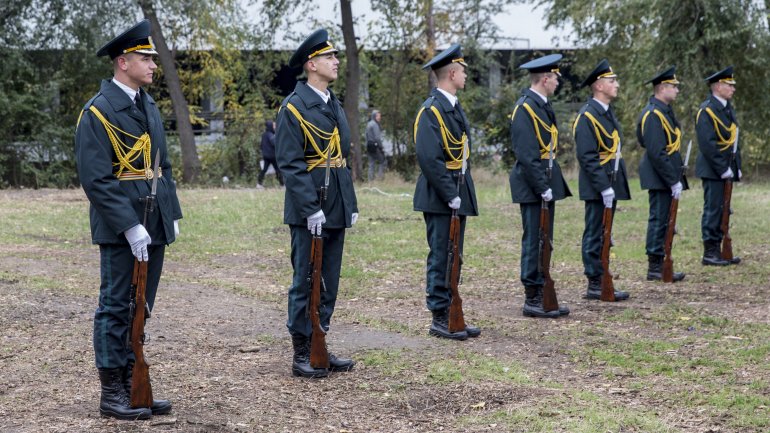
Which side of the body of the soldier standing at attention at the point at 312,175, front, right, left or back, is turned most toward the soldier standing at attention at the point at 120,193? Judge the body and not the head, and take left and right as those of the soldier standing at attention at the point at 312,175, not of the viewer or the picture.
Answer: right

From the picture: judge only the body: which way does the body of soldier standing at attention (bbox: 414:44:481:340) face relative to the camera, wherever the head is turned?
to the viewer's right

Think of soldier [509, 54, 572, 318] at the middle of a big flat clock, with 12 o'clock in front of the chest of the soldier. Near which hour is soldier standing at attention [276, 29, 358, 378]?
The soldier standing at attention is roughly at 4 o'clock from the soldier.

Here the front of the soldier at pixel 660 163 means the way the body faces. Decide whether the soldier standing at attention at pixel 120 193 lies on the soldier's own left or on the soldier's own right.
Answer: on the soldier's own right

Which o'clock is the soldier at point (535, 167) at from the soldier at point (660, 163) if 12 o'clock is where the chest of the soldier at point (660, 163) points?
the soldier at point (535, 167) is roughly at 4 o'clock from the soldier at point (660, 163).

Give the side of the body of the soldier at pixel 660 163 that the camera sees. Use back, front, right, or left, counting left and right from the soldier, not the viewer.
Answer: right

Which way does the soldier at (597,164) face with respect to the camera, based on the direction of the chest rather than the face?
to the viewer's right

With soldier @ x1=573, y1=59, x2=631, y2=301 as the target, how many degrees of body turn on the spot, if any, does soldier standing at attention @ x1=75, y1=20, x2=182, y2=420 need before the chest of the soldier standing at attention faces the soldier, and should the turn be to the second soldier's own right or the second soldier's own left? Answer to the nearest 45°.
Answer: approximately 90° to the second soldier's own left

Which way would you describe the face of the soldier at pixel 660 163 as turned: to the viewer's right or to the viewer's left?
to the viewer's right

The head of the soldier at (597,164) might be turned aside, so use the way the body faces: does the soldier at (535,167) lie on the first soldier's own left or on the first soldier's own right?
on the first soldier's own right
